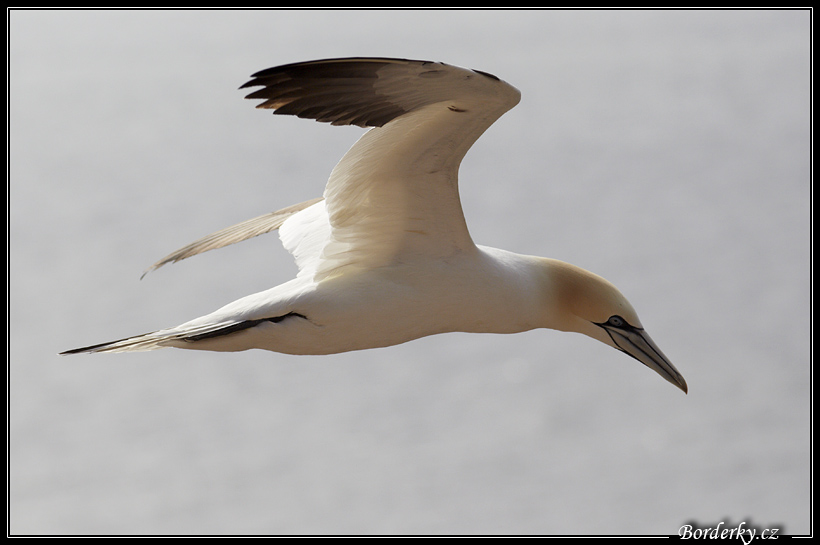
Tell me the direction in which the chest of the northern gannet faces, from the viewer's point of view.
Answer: to the viewer's right
